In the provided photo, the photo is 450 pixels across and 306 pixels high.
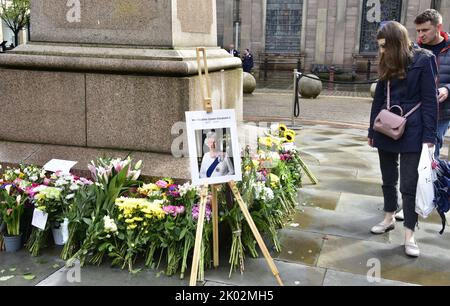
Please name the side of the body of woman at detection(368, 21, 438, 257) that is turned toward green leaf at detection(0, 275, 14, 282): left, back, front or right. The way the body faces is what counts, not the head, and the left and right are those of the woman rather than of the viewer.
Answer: front

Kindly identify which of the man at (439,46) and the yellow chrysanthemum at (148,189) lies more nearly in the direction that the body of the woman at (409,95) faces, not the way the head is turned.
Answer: the yellow chrysanthemum

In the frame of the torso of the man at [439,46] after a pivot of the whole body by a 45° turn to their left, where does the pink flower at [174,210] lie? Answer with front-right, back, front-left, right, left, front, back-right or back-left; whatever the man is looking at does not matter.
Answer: front-right

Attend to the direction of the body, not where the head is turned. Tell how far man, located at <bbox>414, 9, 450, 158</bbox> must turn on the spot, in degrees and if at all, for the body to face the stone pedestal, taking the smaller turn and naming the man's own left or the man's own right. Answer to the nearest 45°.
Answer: approximately 45° to the man's own right

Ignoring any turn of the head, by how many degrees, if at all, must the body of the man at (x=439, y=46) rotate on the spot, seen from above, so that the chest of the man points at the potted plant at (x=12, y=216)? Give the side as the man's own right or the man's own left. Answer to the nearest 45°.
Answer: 0° — they already face it

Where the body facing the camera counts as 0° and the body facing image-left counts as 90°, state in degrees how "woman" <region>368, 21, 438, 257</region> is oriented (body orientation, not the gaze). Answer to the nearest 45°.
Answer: approximately 45°

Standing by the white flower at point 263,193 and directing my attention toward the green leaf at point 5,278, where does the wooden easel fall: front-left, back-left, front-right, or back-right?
front-left

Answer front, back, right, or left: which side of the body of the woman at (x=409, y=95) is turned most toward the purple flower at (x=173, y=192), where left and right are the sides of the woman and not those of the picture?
front

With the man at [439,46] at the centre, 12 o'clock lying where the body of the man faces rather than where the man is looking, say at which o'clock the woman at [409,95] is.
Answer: The woman is roughly at 11 o'clock from the man.

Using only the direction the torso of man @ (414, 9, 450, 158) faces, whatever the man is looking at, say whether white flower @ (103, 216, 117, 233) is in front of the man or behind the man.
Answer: in front

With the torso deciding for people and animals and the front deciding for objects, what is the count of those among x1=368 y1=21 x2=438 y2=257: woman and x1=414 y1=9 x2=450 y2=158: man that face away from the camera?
0

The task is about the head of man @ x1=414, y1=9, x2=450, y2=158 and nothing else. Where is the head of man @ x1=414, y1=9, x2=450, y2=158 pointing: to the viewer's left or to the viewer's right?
to the viewer's left

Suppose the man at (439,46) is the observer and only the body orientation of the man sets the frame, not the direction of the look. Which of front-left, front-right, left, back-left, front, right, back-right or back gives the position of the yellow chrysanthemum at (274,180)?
front

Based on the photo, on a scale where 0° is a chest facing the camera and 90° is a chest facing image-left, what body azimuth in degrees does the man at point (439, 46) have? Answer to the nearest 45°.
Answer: approximately 45°

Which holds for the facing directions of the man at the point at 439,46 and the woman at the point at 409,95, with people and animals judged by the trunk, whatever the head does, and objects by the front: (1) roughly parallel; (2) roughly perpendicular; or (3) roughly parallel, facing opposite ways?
roughly parallel

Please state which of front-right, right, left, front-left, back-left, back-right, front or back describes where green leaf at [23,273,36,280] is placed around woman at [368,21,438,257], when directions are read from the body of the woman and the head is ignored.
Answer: front

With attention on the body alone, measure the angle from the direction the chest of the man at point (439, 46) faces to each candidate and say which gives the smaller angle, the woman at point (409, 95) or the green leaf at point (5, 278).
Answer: the green leaf
